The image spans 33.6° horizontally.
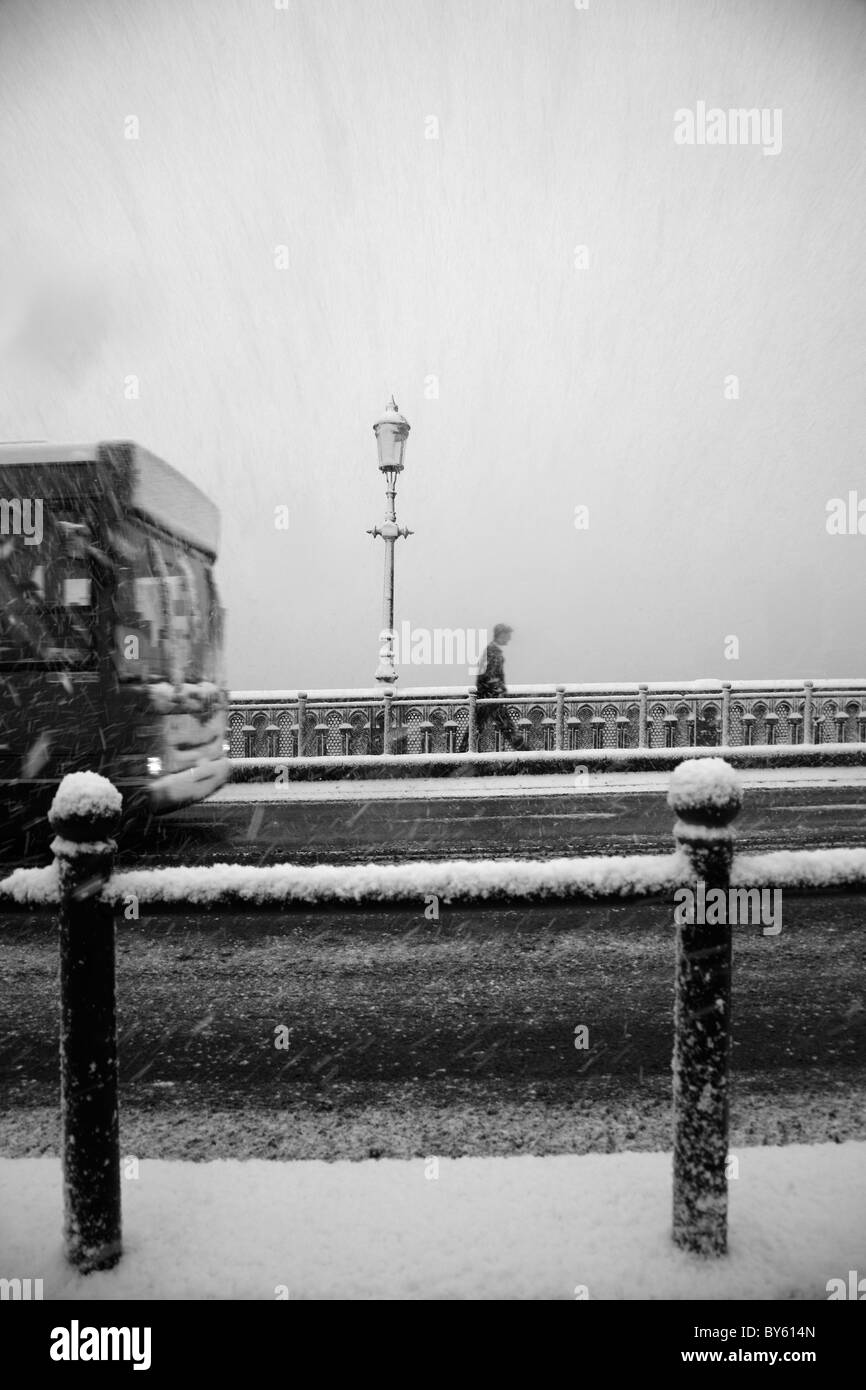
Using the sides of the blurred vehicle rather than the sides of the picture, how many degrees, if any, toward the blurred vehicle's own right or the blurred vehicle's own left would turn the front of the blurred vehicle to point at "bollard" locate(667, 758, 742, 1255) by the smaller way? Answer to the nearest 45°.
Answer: approximately 45° to the blurred vehicle's own right

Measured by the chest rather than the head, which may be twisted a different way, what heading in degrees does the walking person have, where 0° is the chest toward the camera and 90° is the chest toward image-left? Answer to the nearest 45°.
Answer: approximately 270°

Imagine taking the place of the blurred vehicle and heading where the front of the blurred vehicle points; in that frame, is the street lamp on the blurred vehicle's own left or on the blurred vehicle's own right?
on the blurred vehicle's own left

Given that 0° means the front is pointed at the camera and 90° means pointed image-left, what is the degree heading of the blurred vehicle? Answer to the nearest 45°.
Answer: approximately 315°

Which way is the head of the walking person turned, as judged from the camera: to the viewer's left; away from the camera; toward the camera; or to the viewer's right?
to the viewer's right

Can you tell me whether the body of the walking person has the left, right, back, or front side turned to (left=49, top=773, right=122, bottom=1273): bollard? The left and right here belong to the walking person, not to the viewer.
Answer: right
